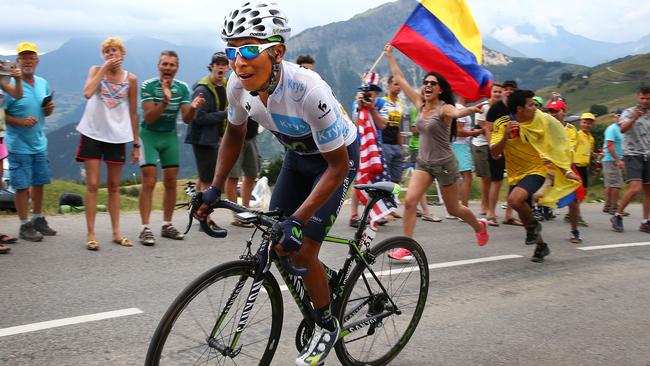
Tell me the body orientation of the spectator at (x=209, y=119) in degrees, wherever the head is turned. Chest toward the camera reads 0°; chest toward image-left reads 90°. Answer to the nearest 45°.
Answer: approximately 315°

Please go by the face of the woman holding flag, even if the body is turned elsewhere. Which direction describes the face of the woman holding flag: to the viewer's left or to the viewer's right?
to the viewer's left

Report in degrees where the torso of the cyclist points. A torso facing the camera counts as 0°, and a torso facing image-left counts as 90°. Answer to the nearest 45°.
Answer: approximately 45°

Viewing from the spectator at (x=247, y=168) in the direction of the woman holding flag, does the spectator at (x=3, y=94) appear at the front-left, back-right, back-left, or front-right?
back-right

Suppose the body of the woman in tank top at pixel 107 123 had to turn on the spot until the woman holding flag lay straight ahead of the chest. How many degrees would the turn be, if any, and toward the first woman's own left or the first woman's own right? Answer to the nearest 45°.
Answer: approximately 90° to the first woman's own left

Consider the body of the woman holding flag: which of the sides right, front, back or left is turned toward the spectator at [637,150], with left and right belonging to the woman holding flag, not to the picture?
back

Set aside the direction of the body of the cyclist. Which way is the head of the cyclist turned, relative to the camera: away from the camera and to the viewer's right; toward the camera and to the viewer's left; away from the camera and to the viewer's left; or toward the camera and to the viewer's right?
toward the camera and to the viewer's left

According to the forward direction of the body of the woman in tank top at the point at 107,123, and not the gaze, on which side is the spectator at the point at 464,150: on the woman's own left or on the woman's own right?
on the woman's own left

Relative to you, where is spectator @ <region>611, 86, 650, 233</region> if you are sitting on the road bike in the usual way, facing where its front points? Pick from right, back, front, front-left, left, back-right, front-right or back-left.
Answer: back

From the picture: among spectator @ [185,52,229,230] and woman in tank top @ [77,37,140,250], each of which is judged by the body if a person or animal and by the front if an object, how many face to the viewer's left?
0

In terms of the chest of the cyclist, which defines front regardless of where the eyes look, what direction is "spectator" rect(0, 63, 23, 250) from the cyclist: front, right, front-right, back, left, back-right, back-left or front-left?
right

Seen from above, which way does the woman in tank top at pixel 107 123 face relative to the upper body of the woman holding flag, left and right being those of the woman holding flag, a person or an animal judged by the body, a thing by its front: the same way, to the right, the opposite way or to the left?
to the left

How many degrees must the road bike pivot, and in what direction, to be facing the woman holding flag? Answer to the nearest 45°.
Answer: approximately 180°

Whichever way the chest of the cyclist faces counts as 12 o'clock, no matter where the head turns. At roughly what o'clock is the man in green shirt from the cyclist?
The man in green shirt is roughly at 4 o'clock from the cyclist.

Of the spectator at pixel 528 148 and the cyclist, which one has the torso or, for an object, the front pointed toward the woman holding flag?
the spectator

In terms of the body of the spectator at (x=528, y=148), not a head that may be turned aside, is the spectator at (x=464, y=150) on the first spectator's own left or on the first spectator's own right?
on the first spectator's own right

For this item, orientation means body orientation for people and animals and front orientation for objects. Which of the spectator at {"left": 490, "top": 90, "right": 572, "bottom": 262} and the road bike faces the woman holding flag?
the spectator

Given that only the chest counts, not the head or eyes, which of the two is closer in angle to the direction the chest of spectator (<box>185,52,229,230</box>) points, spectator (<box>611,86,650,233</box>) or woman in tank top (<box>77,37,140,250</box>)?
the spectator

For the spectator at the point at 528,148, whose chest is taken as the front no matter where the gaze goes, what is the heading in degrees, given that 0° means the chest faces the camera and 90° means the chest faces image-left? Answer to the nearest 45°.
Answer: approximately 45°
